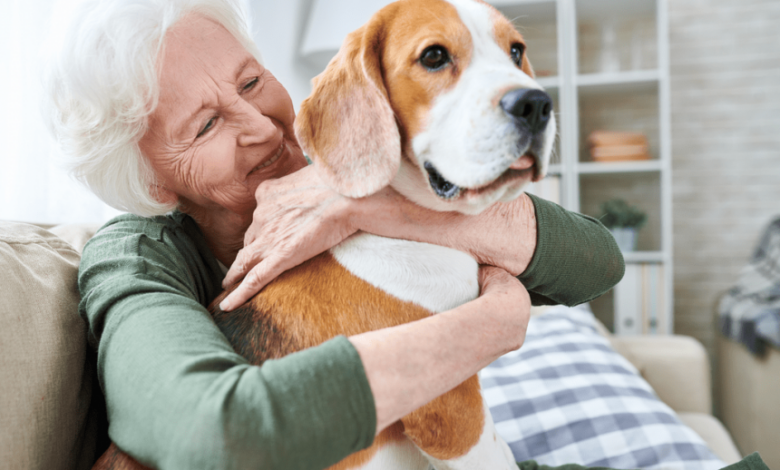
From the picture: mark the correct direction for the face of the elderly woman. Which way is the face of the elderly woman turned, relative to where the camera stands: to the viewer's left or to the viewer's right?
to the viewer's right

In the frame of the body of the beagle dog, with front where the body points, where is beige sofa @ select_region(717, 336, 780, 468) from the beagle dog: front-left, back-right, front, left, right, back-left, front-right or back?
left

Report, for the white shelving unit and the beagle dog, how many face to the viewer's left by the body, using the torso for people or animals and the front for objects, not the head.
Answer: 0

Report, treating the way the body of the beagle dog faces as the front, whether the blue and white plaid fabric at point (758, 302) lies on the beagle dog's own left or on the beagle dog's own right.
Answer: on the beagle dog's own left

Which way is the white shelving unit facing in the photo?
toward the camera

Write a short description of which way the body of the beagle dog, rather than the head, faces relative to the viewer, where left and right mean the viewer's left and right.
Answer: facing the viewer and to the right of the viewer

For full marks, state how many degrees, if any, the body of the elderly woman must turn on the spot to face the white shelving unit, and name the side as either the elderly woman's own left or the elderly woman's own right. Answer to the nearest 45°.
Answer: approximately 90° to the elderly woman's own left

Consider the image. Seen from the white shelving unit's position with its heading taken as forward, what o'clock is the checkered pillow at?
The checkered pillow is roughly at 12 o'clock from the white shelving unit.
